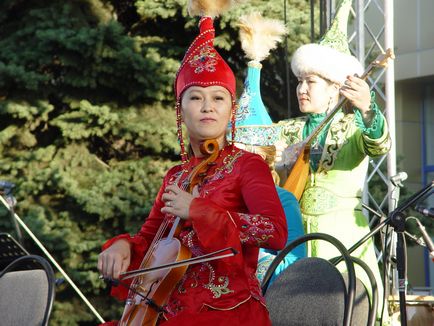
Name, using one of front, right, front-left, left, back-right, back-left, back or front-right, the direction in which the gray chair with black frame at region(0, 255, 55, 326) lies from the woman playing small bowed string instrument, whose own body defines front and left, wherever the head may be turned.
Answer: right

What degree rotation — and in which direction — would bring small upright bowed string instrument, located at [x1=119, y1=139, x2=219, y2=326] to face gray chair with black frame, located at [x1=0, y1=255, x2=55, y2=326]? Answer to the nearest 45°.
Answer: approximately 90° to its right

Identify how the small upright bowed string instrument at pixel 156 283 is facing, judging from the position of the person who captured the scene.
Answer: facing the viewer and to the left of the viewer
